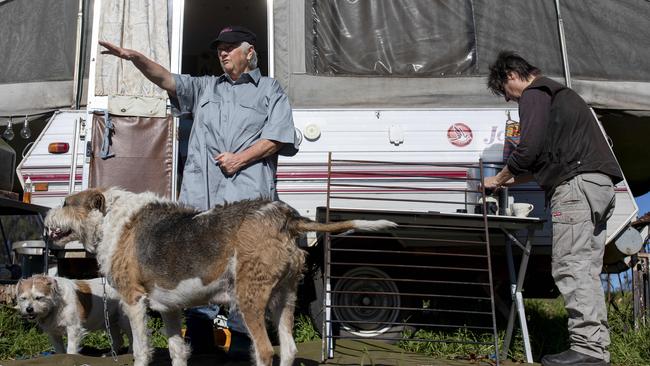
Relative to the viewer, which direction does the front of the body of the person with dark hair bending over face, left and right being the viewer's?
facing to the left of the viewer

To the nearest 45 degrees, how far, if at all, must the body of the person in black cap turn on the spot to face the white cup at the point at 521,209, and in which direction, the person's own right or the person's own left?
approximately 135° to the person's own left

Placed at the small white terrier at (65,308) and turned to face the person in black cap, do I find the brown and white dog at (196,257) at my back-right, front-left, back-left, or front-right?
front-right

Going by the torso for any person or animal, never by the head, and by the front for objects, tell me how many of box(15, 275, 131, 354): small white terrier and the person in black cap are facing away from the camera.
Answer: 0

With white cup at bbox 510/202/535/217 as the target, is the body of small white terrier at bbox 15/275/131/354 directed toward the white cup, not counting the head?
no

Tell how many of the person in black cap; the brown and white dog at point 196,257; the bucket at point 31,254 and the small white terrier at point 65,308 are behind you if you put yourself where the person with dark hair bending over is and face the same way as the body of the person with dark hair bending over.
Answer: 0

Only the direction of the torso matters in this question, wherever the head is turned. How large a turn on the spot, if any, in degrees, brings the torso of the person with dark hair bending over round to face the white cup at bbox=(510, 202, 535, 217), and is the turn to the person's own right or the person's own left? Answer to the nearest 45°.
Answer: approximately 45° to the person's own right

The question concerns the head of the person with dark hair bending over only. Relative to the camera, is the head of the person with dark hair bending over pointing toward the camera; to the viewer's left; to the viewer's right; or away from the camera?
to the viewer's left

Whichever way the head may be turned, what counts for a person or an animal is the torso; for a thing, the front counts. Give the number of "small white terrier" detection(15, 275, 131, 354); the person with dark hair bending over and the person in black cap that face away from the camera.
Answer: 0

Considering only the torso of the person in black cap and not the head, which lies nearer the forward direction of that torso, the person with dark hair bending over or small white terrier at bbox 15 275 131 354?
the small white terrier

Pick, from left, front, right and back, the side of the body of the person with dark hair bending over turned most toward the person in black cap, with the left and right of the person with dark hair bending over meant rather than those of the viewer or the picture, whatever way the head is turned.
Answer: front

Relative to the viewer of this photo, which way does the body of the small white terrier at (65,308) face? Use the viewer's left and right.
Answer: facing the viewer and to the left of the viewer

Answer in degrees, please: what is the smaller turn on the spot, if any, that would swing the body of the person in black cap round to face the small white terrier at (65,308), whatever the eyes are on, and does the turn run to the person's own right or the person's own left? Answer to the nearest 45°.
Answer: approximately 90° to the person's own right

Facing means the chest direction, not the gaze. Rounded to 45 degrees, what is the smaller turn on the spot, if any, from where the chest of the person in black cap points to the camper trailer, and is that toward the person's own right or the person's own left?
approximately 180°
